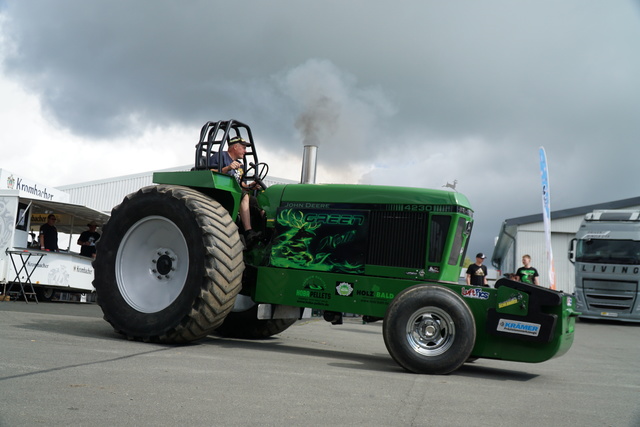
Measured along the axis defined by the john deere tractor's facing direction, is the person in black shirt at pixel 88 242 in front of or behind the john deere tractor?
behind

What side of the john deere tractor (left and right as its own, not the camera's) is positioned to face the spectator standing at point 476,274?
left

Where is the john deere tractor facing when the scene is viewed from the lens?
facing the viewer and to the right of the viewer

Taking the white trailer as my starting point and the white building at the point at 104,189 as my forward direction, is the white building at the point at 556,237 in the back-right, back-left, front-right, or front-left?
front-right

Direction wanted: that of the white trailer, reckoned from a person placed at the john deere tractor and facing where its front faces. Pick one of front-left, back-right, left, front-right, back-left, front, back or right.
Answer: back

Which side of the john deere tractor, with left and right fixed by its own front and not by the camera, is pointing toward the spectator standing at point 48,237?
back

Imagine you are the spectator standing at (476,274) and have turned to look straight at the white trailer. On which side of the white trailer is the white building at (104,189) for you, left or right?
right
